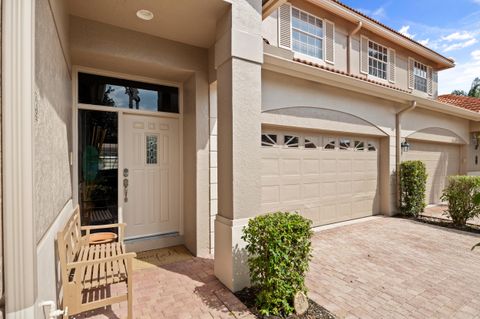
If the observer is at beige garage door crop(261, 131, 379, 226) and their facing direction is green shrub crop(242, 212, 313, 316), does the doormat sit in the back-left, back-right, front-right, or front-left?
front-right

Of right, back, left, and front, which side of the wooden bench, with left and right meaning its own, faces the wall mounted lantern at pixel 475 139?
front

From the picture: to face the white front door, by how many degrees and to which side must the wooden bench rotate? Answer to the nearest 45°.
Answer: approximately 45° to its left

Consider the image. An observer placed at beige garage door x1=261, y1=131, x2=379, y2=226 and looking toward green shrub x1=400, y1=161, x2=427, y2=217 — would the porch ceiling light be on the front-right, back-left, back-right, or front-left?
back-right

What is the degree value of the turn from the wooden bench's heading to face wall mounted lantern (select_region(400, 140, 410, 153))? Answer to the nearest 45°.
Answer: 0° — it already faces it

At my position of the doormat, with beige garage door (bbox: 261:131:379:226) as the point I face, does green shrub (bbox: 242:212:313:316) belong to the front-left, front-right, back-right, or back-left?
front-right

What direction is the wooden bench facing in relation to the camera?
to the viewer's right

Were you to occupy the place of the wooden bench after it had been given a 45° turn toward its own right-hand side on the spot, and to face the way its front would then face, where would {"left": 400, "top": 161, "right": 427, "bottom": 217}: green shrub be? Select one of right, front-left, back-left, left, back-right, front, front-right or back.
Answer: front-left

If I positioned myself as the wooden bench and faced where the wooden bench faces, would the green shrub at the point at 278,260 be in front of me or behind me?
in front

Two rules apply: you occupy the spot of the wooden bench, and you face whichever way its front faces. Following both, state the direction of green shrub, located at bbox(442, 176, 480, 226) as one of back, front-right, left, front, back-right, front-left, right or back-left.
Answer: front

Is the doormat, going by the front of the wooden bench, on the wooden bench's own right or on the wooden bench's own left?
on the wooden bench's own left
